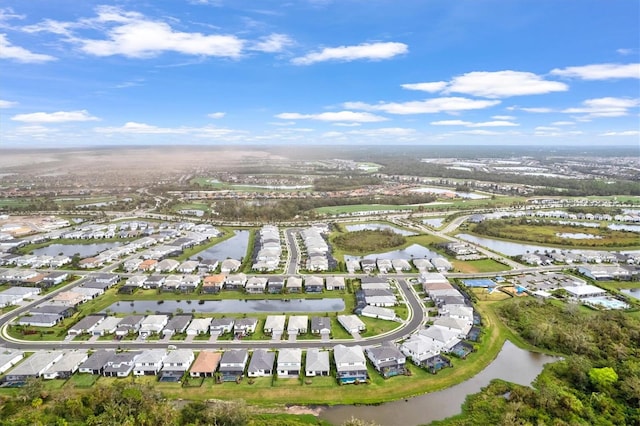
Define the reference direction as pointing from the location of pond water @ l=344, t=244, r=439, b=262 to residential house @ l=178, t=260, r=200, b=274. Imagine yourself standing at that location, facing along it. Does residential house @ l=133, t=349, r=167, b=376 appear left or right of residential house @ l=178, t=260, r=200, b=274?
left

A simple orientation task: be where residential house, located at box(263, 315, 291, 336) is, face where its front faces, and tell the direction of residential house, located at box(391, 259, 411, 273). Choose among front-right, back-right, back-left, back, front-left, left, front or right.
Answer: back-left

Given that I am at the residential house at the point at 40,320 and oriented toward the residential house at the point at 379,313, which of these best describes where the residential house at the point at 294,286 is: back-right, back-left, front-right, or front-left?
front-left

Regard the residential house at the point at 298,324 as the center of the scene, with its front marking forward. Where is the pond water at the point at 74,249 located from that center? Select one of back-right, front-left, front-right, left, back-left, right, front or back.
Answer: back-right

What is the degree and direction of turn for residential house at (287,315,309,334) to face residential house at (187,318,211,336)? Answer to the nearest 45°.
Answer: approximately 90° to its right

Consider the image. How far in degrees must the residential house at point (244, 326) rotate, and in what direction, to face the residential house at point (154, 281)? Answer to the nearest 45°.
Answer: approximately 135° to its right

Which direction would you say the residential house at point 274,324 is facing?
toward the camera

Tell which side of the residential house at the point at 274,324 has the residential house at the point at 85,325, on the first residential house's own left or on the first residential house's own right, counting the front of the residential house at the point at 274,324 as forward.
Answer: on the first residential house's own right

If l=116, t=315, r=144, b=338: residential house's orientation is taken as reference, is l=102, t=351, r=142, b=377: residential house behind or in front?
in front

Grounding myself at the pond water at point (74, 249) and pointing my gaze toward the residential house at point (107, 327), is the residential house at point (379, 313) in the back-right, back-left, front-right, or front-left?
front-left

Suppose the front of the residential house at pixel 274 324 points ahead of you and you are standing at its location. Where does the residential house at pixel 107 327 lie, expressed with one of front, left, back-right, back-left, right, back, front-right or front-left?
right

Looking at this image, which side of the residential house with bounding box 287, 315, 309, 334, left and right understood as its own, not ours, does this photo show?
front

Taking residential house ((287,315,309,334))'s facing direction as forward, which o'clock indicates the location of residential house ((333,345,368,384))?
residential house ((333,345,368,384)) is roughly at 11 o'clock from residential house ((287,315,309,334)).
